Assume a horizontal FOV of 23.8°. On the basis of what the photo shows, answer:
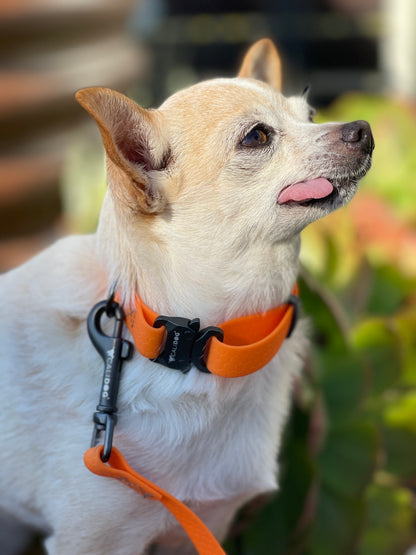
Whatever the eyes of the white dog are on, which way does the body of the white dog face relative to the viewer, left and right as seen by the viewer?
facing the viewer and to the right of the viewer

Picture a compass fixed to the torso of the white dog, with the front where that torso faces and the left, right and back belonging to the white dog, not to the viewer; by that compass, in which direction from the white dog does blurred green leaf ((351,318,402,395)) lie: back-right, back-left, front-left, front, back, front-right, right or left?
left
